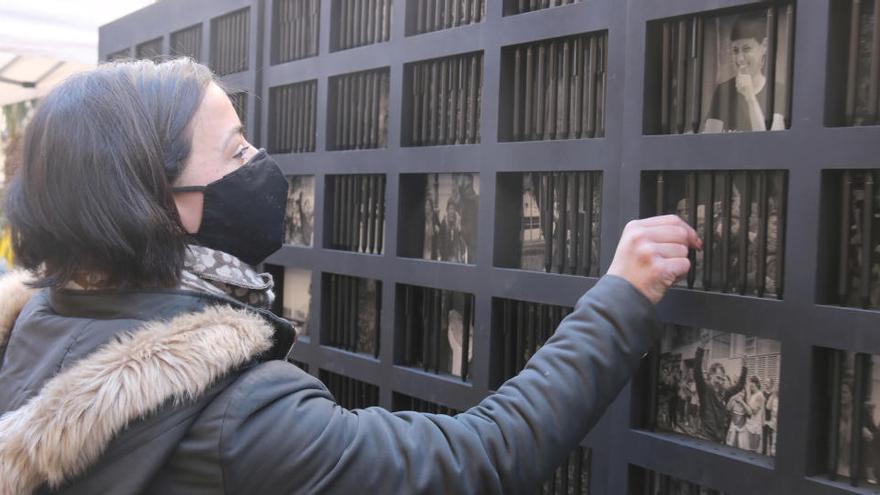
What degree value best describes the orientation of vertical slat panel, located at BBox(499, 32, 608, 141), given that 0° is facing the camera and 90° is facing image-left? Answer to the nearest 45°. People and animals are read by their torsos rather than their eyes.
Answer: approximately 45°

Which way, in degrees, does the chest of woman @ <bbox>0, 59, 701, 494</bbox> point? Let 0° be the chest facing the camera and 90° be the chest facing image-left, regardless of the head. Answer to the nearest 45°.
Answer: approximately 225°

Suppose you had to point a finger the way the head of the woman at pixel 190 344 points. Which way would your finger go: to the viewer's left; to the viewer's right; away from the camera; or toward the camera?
to the viewer's right

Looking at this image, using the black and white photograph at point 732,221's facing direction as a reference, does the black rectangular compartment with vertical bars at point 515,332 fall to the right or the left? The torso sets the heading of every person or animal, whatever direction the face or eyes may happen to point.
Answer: on its right

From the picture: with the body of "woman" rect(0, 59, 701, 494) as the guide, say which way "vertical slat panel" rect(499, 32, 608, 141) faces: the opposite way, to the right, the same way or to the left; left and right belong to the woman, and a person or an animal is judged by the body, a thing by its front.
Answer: the opposite way

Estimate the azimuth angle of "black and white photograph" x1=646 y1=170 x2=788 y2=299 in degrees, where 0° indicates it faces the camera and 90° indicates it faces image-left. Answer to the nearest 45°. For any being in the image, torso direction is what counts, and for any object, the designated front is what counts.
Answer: approximately 45°

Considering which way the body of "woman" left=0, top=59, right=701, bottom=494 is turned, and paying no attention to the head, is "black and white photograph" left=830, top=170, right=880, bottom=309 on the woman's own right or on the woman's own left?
on the woman's own right

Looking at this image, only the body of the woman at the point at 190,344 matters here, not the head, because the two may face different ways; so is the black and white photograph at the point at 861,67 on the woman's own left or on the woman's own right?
on the woman's own right
